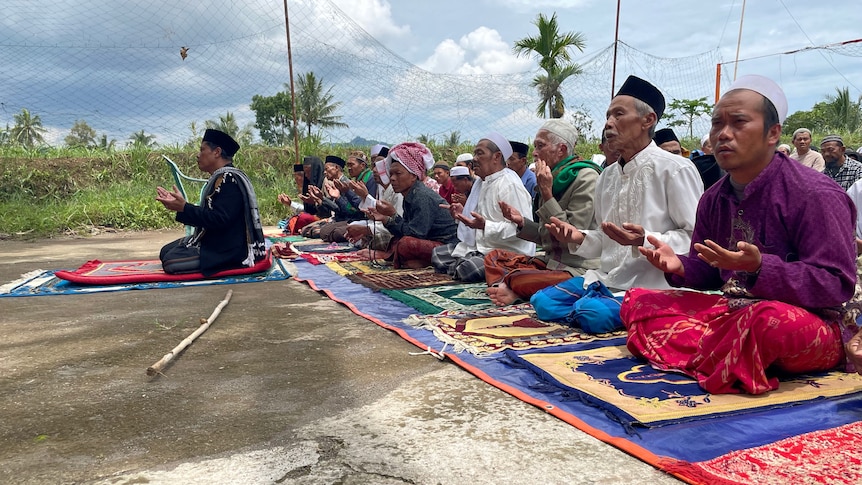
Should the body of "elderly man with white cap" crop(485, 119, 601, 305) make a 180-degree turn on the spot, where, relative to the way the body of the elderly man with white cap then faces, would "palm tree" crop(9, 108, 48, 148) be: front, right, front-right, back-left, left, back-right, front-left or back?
back-left

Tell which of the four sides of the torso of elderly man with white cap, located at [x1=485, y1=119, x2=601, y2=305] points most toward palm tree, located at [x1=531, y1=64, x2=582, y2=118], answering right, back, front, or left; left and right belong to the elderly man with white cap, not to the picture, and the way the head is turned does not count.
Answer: right

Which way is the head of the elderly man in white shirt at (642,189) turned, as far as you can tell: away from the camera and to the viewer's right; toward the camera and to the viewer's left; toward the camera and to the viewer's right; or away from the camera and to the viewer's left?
toward the camera and to the viewer's left

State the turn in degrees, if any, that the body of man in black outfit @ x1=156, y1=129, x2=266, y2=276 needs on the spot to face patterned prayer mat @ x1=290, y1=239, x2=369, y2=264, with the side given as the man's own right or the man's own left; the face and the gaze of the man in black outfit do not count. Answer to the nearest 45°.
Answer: approximately 135° to the man's own right

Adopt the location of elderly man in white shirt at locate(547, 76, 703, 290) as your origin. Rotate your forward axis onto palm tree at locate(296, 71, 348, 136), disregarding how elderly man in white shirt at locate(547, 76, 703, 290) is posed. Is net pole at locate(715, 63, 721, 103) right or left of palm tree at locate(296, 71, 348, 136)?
right

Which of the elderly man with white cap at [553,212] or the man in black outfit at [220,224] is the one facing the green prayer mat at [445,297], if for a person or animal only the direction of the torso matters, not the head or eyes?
the elderly man with white cap

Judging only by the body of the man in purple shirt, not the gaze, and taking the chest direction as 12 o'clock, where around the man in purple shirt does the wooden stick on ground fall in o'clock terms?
The wooden stick on ground is roughly at 1 o'clock from the man in purple shirt.

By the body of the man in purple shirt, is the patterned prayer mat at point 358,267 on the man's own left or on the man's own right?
on the man's own right

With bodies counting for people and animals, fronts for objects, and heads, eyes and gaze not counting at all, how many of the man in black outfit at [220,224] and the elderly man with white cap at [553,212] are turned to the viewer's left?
2

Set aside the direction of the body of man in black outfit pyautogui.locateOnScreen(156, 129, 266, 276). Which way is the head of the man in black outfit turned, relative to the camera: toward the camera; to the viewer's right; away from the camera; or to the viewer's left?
to the viewer's left

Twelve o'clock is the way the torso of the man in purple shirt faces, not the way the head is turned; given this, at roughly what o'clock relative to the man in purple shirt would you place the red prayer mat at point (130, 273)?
The red prayer mat is roughly at 2 o'clock from the man in purple shirt.

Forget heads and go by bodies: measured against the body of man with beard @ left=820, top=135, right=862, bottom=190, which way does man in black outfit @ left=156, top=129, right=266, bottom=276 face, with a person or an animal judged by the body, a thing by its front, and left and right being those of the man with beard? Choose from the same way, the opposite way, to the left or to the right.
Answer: the same way

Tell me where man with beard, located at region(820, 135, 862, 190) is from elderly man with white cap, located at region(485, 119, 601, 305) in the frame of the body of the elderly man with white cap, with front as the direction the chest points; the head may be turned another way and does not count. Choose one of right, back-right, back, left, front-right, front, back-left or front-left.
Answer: back-right

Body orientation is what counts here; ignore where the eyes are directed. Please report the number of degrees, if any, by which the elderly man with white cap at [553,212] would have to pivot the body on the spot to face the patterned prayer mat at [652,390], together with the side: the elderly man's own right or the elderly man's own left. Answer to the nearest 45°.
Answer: approximately 90° to the elderly man's own left

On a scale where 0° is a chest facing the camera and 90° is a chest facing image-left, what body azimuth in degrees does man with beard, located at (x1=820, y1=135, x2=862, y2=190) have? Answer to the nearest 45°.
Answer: approximately 45°

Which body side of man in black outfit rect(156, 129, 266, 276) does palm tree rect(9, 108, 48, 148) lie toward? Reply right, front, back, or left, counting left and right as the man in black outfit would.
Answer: right

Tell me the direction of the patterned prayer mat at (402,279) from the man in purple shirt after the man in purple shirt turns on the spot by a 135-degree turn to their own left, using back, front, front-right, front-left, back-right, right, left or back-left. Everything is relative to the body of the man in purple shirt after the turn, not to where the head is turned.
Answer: back-left

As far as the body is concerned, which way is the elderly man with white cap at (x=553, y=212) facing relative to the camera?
to the viewer's left

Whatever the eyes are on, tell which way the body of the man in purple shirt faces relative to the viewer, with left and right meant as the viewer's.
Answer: facing the viewer and to the left of the viewer

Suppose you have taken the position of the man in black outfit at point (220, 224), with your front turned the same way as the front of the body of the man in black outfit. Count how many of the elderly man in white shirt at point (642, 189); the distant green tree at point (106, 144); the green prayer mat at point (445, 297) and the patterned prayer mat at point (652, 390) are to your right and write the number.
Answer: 1

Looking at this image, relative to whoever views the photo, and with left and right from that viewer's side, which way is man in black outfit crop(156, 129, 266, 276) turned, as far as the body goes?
facing to the left of the viewer
